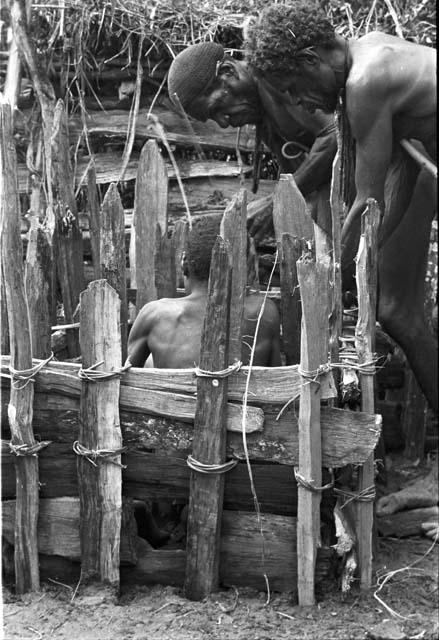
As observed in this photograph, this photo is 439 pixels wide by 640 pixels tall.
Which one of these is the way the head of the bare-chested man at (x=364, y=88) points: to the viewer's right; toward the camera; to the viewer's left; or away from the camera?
to the viewer's left

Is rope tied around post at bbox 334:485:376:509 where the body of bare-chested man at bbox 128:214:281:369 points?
no

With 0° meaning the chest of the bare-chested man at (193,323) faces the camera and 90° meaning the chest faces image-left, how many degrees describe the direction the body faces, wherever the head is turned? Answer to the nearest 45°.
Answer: approximately 180°

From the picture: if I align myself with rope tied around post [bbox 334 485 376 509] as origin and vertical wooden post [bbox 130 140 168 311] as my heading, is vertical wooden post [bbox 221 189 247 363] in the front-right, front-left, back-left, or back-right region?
front-left

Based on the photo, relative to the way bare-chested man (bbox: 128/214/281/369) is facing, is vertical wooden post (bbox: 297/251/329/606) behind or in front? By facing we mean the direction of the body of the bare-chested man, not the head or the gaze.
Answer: behind

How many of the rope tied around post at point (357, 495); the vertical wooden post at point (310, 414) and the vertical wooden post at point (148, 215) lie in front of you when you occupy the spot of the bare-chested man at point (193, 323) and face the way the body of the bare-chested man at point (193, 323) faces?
1
